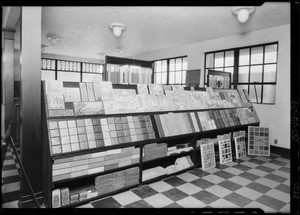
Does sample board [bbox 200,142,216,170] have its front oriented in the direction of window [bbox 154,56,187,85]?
no

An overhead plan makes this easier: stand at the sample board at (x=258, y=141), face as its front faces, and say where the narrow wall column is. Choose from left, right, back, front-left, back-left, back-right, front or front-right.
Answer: front-right

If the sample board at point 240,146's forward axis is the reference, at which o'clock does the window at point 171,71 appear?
The window is roughly at 6 o'clock from the sample board.

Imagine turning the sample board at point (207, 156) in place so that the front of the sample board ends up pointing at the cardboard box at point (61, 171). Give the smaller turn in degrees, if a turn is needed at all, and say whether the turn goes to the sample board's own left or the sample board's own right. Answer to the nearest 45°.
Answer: approximately 90° to the sample board's own right

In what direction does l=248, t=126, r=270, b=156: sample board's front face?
toward the camera

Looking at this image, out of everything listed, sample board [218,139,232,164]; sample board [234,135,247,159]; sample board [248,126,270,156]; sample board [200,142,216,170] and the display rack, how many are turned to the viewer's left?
0

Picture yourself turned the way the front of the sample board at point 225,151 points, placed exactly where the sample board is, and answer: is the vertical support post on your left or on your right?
on your right

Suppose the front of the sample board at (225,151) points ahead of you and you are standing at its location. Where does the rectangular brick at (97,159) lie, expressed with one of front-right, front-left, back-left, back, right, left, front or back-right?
right

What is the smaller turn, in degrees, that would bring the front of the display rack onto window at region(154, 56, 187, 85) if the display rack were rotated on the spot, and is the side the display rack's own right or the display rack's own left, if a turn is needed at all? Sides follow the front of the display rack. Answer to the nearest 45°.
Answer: approximately 135° to the display rack's own left

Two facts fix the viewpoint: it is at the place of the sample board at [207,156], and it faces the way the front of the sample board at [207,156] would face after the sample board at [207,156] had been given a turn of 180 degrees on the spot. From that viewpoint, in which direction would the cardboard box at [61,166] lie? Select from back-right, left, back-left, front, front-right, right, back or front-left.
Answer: left

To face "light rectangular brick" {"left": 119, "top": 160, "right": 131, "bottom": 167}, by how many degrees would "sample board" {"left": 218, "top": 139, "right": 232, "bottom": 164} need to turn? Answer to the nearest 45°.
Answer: approximately 90° to its right

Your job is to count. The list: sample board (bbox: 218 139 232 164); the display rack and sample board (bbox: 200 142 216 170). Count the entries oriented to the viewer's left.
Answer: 0

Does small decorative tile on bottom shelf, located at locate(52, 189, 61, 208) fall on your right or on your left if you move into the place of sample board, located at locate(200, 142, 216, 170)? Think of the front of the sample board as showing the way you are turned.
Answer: on your right

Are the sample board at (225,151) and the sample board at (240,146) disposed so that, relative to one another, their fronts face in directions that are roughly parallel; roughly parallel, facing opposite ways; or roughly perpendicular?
roughly parallel

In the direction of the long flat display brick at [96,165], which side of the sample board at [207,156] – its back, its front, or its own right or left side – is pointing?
right

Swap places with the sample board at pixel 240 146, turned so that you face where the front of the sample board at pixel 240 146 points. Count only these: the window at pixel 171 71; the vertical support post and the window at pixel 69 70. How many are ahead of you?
0

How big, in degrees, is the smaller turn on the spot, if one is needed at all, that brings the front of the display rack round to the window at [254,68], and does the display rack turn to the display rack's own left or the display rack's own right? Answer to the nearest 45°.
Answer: approximately 90° to the display rack's own left

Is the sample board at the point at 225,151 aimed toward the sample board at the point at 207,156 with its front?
no

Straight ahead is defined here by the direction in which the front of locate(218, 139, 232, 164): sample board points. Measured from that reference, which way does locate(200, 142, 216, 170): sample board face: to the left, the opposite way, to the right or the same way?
the same way

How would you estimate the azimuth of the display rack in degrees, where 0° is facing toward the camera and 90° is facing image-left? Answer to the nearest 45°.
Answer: approximately 315°

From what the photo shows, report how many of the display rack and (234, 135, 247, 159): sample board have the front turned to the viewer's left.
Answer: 0
